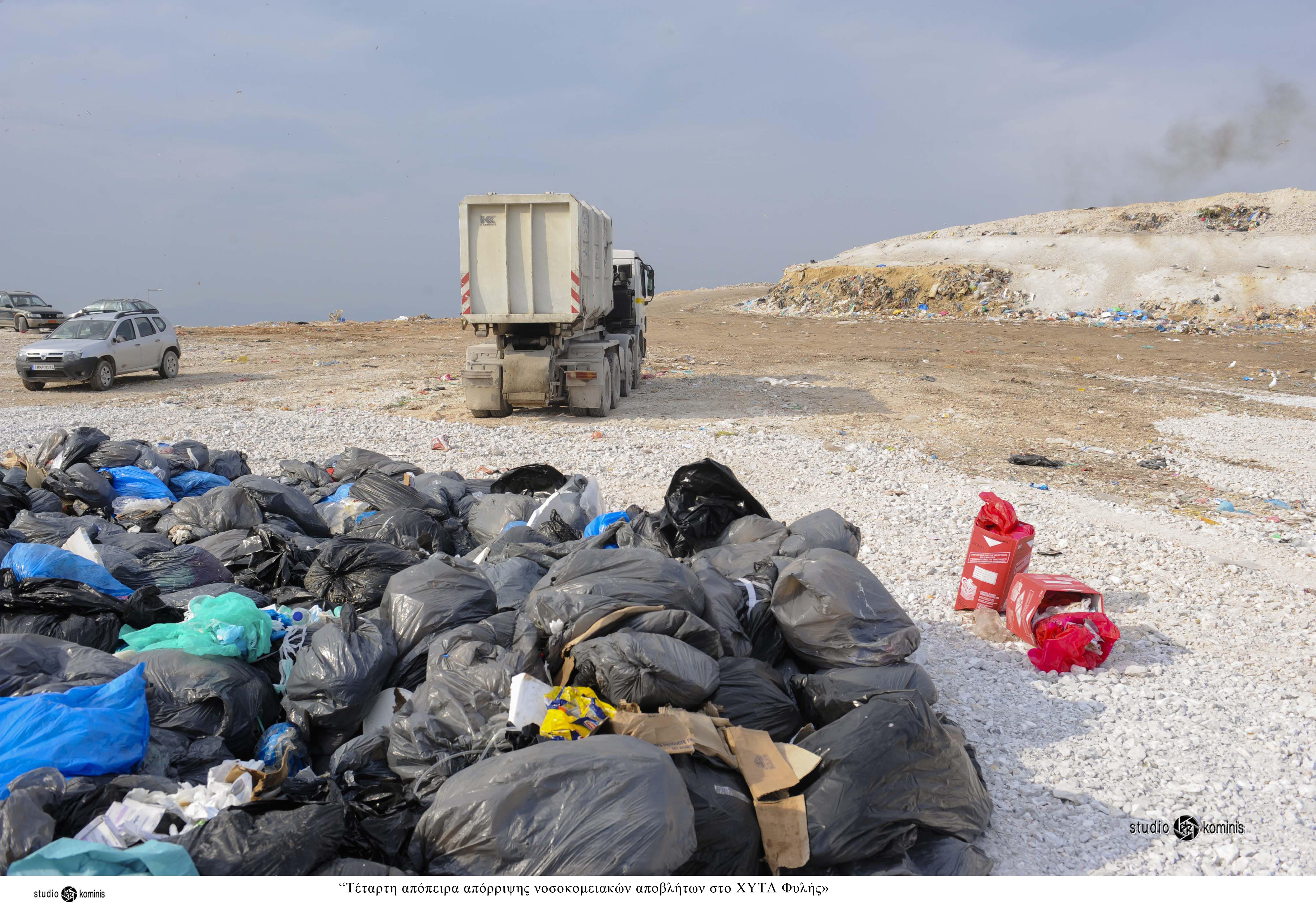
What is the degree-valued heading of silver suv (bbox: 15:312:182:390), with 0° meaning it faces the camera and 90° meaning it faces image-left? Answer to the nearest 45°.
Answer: approximately 45°

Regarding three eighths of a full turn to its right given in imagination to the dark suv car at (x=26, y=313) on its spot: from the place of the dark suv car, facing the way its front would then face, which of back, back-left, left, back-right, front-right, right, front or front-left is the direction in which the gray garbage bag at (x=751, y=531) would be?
left

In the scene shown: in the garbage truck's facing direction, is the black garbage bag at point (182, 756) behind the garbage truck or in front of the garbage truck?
behind

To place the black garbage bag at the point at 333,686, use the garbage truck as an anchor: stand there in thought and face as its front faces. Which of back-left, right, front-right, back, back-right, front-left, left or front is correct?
back

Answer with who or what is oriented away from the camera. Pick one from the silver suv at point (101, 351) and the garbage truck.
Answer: the garbage truck

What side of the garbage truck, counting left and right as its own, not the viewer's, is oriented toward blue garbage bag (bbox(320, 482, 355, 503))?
back

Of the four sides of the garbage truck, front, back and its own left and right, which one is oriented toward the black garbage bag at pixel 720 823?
back

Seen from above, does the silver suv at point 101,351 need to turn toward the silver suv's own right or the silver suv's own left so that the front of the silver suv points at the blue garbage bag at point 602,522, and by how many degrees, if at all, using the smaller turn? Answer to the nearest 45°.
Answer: approximately 45° to the silver suv's own left

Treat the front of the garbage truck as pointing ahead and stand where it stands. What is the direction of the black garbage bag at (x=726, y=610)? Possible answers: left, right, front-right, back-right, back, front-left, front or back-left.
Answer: back

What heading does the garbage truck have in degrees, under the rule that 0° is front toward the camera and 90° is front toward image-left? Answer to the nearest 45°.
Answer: approximately 180°

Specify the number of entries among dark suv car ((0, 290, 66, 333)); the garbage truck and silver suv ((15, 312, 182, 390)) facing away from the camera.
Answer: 1

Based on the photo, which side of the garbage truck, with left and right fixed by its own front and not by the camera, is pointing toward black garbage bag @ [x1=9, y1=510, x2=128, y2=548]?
back

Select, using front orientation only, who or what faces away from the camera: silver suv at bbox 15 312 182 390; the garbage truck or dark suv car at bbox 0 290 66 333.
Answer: the garbage truck

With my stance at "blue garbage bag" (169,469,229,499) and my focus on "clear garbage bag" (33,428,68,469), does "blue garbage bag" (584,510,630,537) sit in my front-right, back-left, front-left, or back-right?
back-right

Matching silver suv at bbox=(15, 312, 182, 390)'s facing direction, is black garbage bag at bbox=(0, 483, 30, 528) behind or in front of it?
in front

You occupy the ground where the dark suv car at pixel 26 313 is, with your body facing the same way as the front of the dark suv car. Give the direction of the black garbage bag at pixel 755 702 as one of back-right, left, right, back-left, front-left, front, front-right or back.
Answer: front-right
